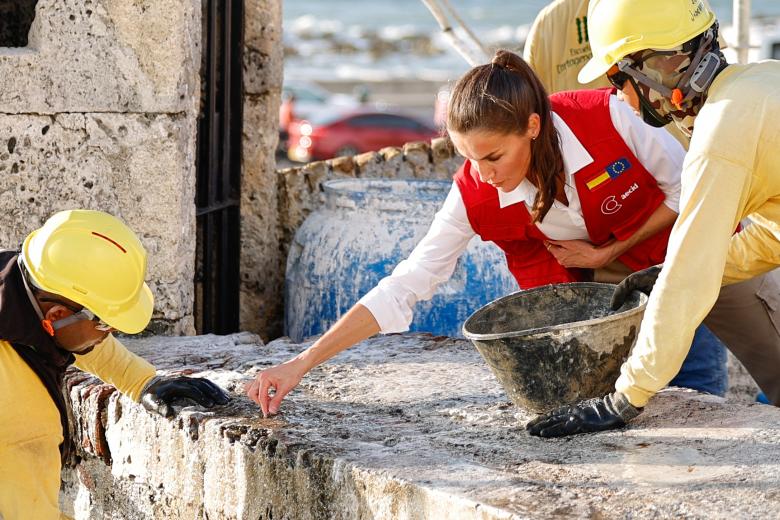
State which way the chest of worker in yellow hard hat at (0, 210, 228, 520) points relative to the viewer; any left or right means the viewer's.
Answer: facing to the right of the viewer

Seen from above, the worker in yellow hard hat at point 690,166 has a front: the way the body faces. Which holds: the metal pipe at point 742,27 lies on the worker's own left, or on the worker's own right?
on the worker's own right

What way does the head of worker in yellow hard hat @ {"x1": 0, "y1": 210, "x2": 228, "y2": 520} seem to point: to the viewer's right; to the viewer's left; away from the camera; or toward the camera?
to the viewer's right

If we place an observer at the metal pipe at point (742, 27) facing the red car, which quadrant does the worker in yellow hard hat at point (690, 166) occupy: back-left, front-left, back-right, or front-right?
back-left

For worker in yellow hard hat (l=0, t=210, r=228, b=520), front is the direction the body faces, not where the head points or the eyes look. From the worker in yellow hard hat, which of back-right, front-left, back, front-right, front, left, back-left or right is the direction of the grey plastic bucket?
front

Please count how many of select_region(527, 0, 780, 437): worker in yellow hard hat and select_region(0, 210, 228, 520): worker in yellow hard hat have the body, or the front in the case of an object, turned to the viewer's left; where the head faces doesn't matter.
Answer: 1

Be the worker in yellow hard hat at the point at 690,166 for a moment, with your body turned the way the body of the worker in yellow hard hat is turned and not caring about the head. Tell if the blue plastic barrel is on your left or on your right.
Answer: on your right

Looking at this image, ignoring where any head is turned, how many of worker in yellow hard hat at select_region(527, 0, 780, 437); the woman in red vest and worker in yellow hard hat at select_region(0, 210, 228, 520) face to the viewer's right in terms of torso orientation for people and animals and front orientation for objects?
1

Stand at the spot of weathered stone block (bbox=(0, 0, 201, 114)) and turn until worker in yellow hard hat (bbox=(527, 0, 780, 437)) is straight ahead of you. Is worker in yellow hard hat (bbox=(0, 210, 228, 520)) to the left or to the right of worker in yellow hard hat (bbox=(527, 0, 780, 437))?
right

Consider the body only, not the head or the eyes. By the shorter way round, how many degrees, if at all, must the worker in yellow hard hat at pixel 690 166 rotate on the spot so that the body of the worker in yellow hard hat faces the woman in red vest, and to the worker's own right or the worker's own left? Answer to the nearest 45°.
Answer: approximately 45° to the worker's own right

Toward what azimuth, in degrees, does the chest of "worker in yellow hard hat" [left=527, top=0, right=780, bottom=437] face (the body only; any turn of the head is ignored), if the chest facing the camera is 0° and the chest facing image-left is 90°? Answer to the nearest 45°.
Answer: approximately 90°

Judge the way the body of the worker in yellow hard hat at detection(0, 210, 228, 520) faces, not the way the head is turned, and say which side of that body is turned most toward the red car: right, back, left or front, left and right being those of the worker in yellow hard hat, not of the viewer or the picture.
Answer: left

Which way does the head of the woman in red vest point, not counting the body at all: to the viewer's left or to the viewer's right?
to the viewer's left

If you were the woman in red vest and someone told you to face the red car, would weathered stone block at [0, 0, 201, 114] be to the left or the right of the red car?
left

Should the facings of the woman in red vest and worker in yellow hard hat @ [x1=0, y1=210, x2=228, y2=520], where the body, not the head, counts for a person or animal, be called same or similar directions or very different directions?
very different directions

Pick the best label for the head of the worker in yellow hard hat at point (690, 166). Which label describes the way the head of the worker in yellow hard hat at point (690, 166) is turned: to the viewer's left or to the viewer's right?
to the viewer's left

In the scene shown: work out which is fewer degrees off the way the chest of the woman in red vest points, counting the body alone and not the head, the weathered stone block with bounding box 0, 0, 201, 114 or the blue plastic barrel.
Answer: the weathered stone block

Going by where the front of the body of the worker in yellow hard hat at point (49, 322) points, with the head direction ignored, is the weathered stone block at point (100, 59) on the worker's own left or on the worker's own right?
on the worker's own left
